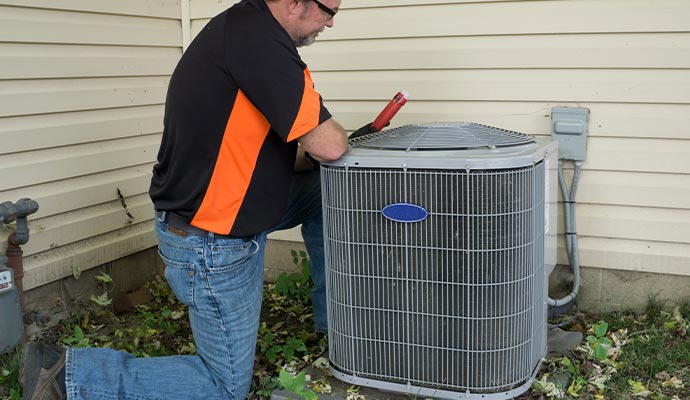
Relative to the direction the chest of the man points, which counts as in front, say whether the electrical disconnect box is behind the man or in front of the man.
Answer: in front

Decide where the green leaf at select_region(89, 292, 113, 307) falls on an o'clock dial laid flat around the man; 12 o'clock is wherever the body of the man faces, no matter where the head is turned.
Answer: The green leaf is roughly at 8 o'clock from the man.

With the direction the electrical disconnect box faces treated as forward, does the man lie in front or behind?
in front

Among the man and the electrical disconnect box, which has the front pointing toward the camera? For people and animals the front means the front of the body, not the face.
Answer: the electrical disconnect box

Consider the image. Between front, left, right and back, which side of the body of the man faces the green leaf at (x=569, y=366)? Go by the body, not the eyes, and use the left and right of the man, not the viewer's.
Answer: front

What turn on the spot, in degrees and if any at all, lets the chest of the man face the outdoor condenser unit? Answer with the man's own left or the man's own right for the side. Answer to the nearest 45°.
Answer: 0° — they already face it

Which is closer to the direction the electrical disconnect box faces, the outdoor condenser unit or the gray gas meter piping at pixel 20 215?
the outdoor condenser unit

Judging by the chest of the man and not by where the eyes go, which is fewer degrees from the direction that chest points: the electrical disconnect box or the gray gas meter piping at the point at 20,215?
the electrical disconnect box

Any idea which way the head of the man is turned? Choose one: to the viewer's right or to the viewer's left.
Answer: to the viewer's right

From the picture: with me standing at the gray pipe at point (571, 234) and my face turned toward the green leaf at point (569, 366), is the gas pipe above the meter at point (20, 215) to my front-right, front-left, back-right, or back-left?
front-right

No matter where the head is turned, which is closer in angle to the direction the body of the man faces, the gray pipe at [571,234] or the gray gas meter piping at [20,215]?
the gray pipe

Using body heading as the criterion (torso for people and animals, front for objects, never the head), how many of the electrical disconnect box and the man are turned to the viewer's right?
1

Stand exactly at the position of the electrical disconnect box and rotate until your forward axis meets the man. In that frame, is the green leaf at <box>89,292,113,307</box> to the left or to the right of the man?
right

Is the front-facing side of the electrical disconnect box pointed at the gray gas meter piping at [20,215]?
no

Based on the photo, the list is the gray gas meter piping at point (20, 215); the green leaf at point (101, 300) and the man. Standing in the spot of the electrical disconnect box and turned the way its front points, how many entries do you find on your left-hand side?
0

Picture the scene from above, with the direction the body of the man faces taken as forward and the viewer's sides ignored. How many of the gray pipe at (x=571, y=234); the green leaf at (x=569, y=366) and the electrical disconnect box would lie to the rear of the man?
0

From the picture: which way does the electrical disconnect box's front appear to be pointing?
toward the camera

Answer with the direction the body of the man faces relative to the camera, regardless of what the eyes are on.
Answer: to the viewer's right

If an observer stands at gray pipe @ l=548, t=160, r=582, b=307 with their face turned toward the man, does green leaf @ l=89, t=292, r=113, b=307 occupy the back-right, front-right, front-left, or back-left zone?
front-right
